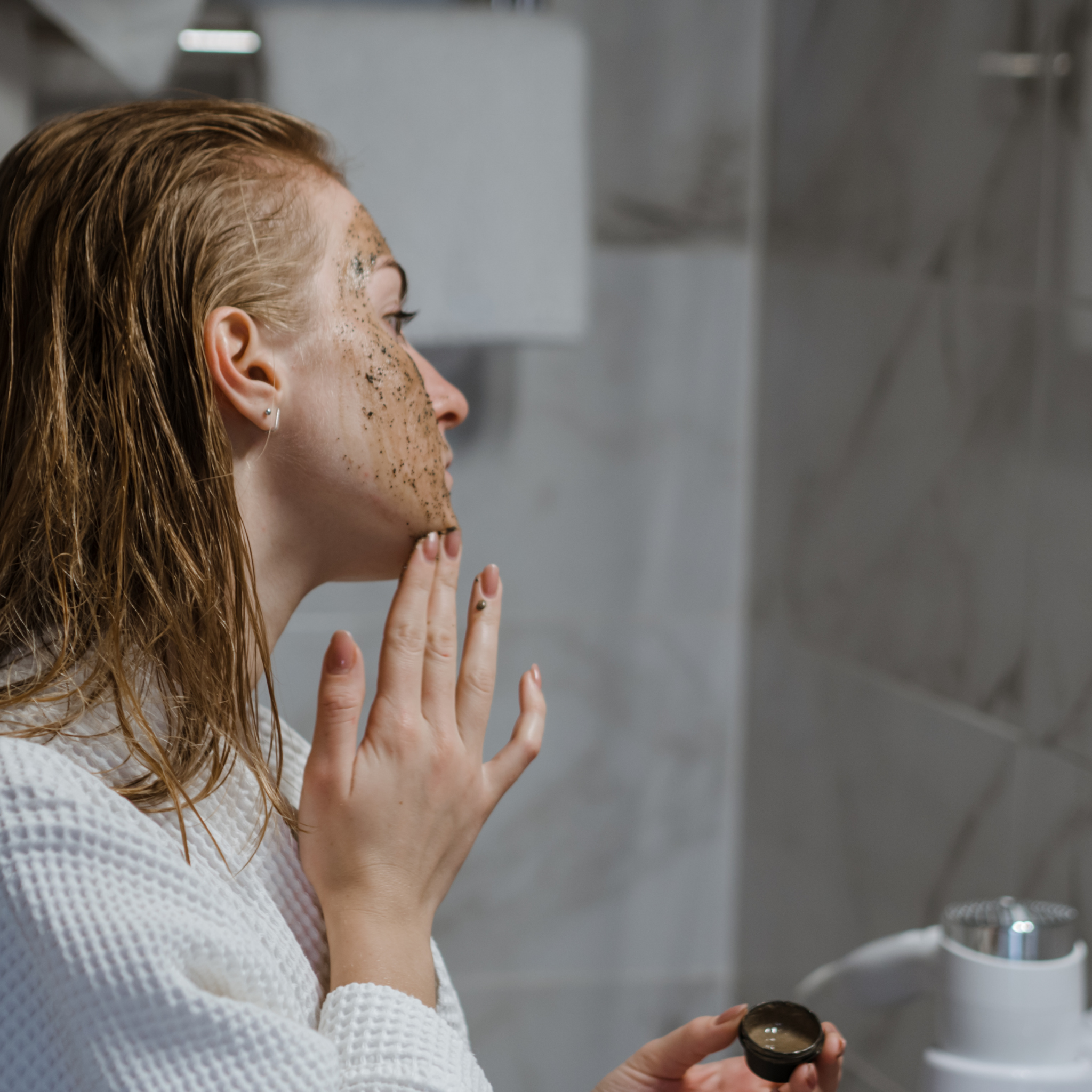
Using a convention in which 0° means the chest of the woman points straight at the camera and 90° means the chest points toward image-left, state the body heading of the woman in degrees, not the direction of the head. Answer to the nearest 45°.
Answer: approximately 270°

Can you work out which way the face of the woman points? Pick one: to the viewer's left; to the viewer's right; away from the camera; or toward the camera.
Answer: to the viewer's right

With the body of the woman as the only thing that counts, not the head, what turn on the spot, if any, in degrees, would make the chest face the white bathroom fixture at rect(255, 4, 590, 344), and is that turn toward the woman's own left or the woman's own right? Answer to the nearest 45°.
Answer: approximately 90° to the woman's own left
